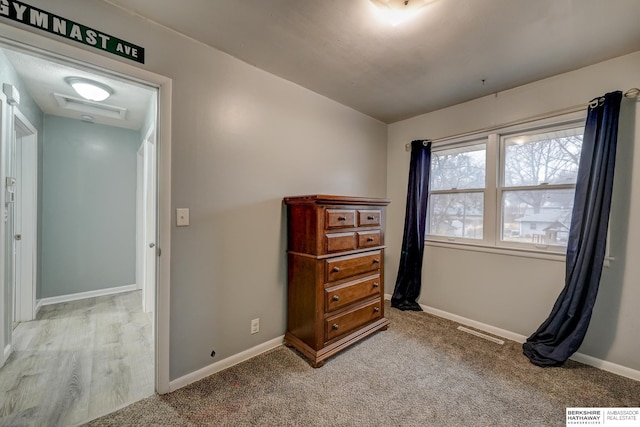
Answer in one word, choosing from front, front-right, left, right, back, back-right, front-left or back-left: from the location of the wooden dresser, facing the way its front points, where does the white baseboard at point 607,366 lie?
front-left

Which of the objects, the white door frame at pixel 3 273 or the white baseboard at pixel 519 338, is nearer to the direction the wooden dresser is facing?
the white baseboard

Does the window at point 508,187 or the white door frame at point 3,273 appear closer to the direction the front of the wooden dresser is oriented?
the window

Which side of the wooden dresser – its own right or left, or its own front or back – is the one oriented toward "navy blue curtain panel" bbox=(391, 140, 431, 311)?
left

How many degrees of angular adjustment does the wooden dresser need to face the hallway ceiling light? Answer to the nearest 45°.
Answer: approximately 135° to its right

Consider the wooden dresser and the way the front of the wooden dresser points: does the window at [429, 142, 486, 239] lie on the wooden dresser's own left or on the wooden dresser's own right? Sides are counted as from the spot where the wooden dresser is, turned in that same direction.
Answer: on the wooden dresser's own left

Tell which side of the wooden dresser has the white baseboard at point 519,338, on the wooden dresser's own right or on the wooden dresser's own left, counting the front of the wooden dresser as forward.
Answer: on the wooden dresser's own left

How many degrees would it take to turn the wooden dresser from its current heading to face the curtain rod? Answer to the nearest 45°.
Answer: approximately 45° to its left

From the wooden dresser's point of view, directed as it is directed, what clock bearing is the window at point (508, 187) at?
The window is roughly at 10 o'clock from the wooden dresser.

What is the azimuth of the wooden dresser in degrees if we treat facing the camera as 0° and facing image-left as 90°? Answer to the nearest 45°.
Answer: approximately 315°
